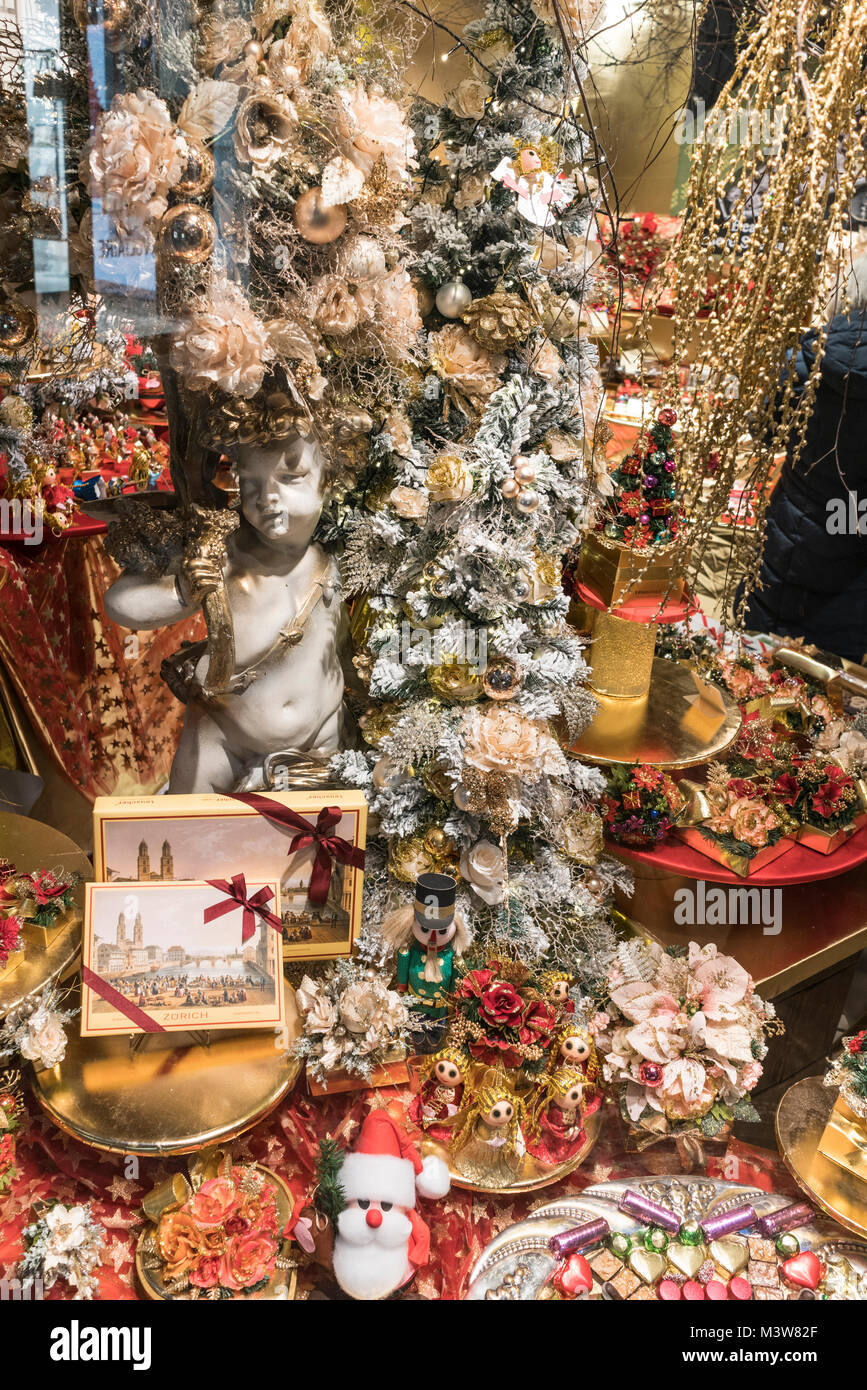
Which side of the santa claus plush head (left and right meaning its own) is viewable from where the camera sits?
front

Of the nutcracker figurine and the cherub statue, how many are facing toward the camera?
2

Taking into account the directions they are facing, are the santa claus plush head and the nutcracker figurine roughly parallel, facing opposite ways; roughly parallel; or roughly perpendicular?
roughly parallel

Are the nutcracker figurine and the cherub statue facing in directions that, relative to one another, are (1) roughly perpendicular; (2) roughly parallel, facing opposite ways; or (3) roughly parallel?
roughly parallel

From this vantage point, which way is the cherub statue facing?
toward the camera

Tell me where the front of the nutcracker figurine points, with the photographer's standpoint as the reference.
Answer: facing the viewer

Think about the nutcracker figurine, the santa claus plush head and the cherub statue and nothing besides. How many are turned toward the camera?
3
